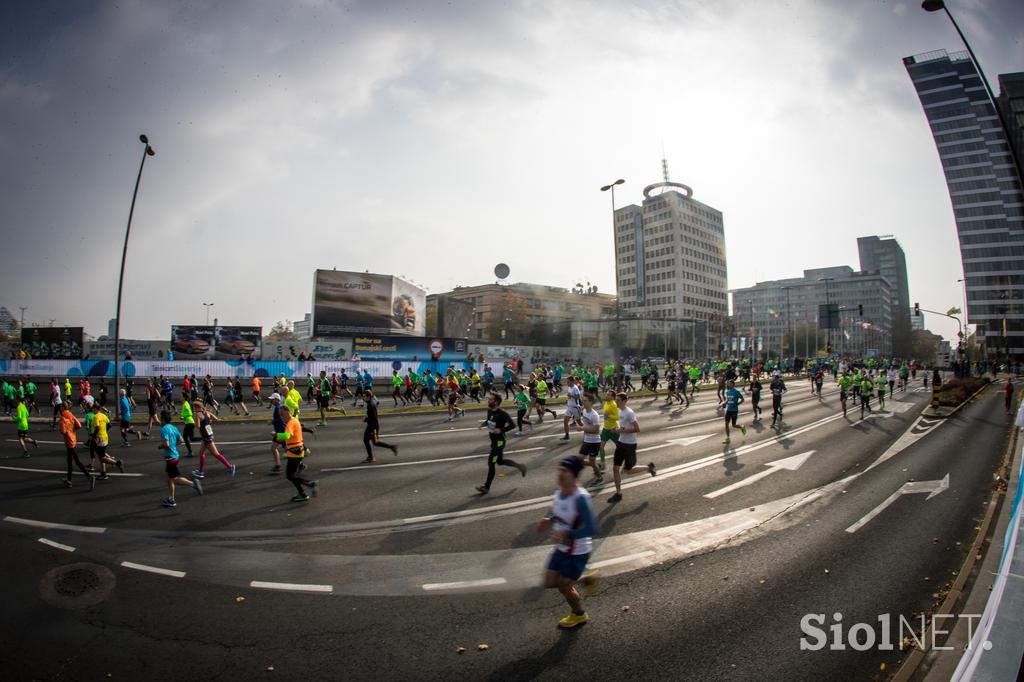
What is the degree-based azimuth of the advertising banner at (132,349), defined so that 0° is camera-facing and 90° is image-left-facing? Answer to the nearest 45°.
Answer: approximately 0°

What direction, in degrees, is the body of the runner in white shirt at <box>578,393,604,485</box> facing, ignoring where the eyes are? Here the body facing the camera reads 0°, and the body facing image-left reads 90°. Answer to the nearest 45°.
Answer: approximately 45°

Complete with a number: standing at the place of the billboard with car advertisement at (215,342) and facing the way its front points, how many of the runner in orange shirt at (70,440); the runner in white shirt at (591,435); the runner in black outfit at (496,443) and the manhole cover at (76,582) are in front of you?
4

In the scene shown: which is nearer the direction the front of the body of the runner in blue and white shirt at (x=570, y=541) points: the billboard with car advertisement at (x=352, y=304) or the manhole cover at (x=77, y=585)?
the manhole cover

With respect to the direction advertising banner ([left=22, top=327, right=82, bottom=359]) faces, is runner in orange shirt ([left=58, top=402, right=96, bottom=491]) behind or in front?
in front
